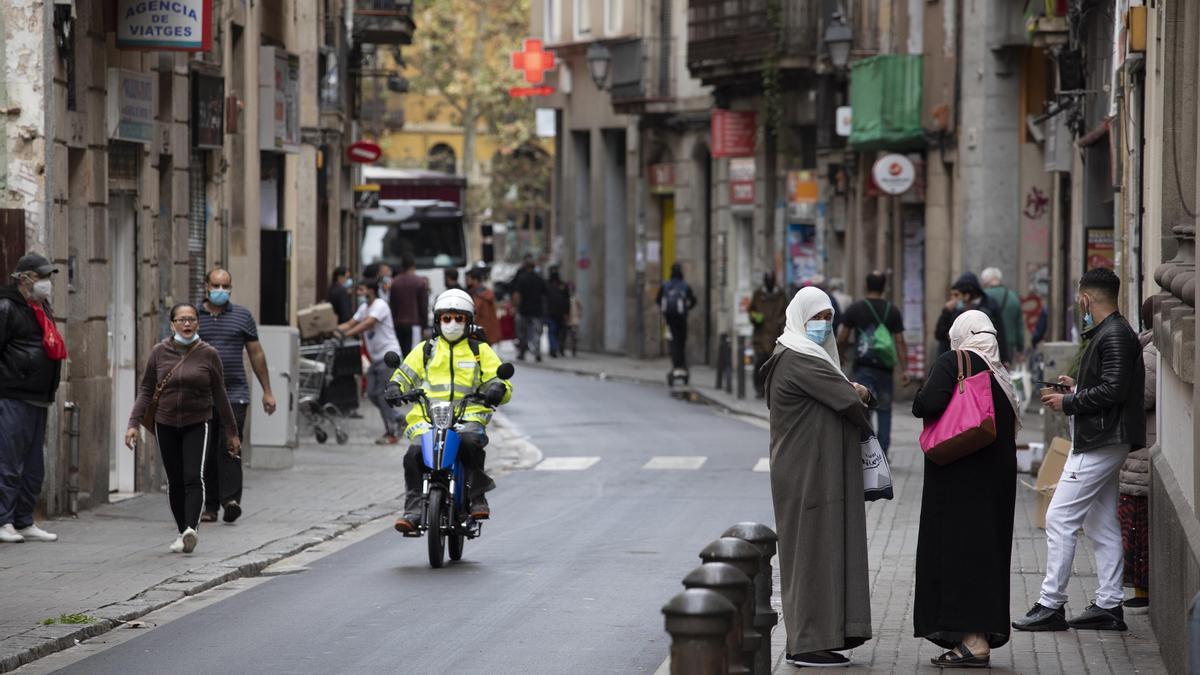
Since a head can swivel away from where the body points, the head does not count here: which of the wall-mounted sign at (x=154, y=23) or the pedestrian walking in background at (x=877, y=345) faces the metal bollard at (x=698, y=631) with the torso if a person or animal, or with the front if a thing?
the wall-mounted sign

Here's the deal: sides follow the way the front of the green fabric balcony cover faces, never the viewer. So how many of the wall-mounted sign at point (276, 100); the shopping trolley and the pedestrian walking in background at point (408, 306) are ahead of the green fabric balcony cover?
3

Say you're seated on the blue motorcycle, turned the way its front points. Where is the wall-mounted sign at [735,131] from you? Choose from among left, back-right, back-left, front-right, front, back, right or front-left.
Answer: back

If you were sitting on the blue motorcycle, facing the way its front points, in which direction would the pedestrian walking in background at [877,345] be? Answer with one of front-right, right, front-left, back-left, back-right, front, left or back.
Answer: back-left

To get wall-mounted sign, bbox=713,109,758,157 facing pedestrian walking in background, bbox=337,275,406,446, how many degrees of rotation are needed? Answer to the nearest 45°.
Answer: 0° — it already faces them
